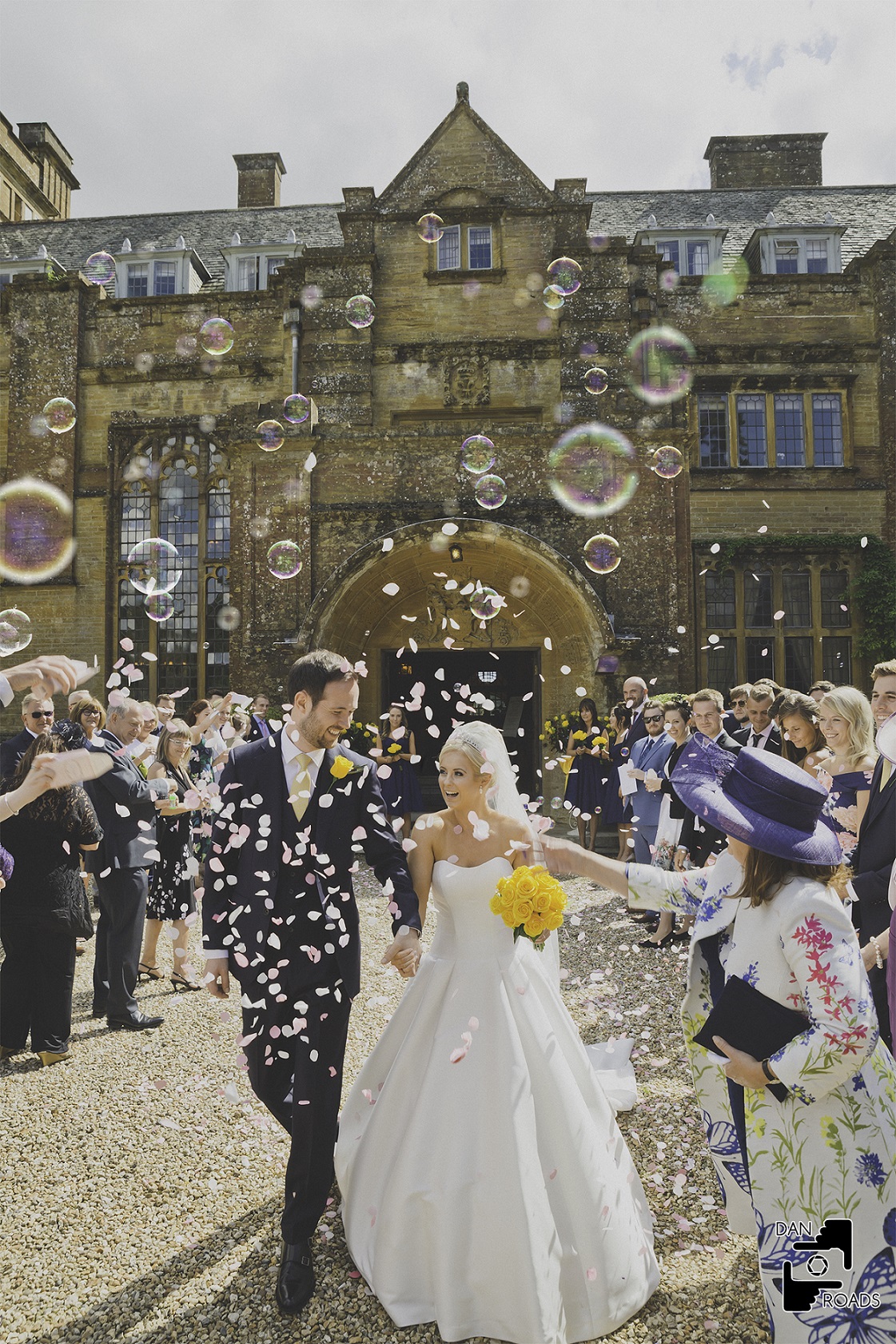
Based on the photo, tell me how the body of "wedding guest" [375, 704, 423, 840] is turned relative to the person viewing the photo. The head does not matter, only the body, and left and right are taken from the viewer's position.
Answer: facing the viewer

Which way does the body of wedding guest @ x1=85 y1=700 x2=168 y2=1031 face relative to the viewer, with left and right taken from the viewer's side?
facing to the right of the viewer

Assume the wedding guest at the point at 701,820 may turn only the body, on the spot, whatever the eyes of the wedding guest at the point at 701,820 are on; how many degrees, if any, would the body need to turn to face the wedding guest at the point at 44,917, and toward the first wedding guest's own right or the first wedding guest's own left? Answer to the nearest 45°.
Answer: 0° — they already face them

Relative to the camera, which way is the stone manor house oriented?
toward the camera

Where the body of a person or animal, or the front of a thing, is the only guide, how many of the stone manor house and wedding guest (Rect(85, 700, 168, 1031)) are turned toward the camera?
1

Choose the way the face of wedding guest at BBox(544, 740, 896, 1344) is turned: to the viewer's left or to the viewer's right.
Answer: to the viewer's left

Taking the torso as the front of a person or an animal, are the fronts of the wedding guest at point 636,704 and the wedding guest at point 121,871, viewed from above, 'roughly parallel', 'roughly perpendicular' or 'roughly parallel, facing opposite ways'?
roughly parallel, facing opposite ways

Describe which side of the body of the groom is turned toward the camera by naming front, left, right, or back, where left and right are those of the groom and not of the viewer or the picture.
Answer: front

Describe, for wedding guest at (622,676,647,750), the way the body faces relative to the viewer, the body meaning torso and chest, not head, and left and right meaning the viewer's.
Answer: facing the viewer and to the left of the viewer

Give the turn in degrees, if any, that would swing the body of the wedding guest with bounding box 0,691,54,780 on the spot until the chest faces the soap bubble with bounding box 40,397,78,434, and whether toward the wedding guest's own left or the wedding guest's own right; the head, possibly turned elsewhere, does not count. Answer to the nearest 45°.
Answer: approximately 135° to the wedding guest's own left

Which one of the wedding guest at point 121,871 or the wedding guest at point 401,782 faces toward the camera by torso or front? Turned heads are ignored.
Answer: the wedding guest at point 401,782

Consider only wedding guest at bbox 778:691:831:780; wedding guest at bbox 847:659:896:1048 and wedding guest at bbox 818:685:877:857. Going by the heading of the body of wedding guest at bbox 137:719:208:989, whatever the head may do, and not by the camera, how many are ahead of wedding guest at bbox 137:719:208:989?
3

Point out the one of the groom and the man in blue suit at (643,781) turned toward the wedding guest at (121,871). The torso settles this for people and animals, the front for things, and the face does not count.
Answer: the man in blue suit

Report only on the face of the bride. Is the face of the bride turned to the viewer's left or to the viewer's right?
to the viewer's left
